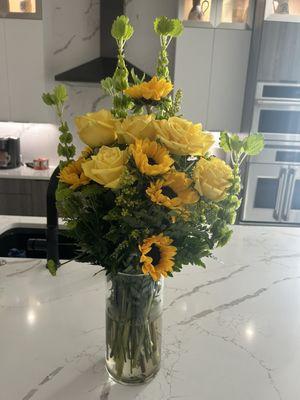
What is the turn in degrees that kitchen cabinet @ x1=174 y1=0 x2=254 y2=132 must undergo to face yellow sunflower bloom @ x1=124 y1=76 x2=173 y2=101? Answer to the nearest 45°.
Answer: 0° — it already faces it

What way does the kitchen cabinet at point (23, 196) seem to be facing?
toward the camera

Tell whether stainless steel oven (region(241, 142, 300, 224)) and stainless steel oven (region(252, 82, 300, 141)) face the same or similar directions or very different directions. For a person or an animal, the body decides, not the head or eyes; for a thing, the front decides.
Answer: same or similar directions

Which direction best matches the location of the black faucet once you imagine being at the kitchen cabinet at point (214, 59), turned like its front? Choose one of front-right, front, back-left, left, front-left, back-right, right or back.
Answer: front

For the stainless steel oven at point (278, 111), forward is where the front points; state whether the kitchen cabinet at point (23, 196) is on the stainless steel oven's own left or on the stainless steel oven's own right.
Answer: on the stainless steel oven's own right

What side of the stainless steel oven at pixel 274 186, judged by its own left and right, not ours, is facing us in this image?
front

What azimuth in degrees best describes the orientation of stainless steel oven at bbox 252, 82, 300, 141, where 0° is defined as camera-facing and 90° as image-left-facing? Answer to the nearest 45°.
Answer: approximately 0°

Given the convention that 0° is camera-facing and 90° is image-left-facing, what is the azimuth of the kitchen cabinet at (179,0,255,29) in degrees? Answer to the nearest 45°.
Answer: approximately 0°

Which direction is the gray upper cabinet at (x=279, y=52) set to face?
toward the camera

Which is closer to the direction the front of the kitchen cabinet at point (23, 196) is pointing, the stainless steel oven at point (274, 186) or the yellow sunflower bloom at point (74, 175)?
the yellow sunflower bloom

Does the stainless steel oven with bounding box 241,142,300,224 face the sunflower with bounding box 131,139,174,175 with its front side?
yes

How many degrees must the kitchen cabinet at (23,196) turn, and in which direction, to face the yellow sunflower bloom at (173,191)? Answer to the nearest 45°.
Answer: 0° — it already faces it

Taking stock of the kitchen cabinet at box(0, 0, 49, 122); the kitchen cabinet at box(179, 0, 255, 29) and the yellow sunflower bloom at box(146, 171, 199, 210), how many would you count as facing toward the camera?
3

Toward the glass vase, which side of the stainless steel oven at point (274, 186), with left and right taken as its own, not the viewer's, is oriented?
front
